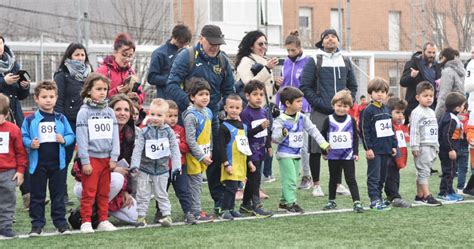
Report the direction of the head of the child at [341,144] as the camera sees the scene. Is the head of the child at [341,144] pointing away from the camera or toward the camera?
toward the camera

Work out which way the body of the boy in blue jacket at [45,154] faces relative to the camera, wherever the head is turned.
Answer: toward the camera

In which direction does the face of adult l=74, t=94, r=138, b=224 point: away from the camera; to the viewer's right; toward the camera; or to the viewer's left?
toward the camera

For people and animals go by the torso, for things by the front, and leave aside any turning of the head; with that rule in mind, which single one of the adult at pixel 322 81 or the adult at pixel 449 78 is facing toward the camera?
the adult at pixel 322 81

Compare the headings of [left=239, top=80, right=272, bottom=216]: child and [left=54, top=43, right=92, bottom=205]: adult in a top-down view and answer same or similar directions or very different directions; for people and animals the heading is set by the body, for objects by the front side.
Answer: same or similar directions

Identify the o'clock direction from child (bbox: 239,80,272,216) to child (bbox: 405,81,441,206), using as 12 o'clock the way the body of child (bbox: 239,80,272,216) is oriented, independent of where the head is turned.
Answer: child (bbox: 405,81,441,206) is roughly at 10 o'clock from child (bbox: 239,80,272,216).

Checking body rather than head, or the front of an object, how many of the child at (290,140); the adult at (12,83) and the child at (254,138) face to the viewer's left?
0

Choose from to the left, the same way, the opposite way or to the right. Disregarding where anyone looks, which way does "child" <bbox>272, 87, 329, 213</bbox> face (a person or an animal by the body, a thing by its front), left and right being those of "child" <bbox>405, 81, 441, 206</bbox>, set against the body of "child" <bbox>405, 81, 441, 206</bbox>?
the same way

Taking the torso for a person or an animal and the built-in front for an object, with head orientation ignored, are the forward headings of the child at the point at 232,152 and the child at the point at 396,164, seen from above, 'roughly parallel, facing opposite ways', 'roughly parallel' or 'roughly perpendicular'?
roughly parallel

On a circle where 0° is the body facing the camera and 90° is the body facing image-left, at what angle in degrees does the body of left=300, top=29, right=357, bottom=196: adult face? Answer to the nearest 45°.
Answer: approximately 0°

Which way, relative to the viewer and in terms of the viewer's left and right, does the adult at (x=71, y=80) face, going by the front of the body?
facing the viewer and to the right of the viewer

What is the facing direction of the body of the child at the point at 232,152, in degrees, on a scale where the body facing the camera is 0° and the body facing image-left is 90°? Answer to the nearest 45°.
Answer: approximately 315°

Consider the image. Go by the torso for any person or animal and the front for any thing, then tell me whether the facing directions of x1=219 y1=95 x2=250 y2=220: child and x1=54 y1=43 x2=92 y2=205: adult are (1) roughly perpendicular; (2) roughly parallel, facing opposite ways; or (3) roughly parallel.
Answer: roughly parallel

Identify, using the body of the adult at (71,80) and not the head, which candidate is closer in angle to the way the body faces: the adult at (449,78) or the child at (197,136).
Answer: the child
